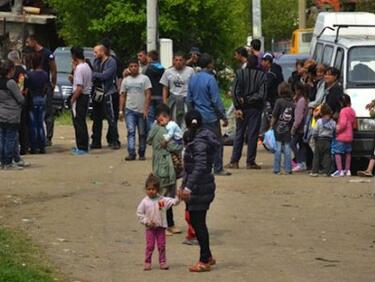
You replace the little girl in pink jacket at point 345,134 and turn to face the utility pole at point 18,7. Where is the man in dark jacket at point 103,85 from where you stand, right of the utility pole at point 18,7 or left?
left

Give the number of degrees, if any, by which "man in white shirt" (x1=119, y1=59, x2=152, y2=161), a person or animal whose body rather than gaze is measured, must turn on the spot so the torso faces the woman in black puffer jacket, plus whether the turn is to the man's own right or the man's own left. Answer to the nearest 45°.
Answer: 0° — they already face them

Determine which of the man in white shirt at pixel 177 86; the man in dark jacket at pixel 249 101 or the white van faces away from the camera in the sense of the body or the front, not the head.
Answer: the man in dark jacket

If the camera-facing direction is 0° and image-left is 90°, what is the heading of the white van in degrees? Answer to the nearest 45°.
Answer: approximately 315°

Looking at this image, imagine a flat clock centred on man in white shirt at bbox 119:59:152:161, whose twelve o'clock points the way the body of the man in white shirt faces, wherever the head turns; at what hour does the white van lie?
The white van is roughly at 9 o'clock from the man in white shirt.

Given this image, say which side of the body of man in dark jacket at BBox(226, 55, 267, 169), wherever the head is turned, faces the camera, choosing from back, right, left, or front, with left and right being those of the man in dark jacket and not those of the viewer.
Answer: back
